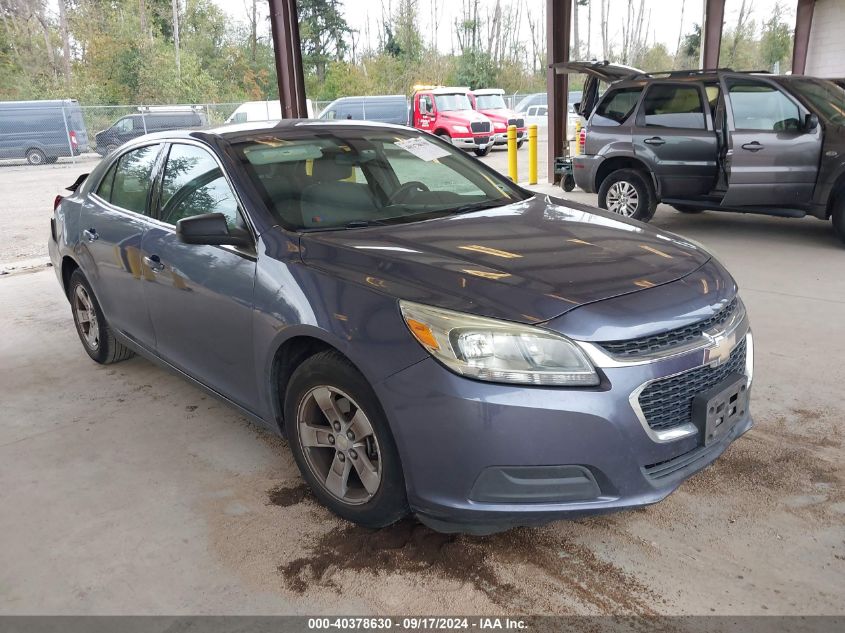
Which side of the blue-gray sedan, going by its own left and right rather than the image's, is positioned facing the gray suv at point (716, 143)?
left

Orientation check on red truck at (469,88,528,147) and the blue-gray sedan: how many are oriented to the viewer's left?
0

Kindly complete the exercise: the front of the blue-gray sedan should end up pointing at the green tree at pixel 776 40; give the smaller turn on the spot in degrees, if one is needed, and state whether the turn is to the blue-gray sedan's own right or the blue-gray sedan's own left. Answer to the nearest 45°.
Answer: approximately 90° to the blue-gray sedan's own left

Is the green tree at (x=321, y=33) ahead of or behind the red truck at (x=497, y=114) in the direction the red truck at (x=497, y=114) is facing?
behind

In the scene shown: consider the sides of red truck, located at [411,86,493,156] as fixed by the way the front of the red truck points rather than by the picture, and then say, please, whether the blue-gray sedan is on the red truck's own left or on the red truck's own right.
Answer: on the red truck's own right

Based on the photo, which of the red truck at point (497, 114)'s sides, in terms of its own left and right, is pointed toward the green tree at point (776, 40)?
left

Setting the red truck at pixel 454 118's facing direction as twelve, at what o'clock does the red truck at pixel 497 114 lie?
the red truck at pixel 497 114 is roughly at 9 o'clock from the red truck at pixel 454 118.

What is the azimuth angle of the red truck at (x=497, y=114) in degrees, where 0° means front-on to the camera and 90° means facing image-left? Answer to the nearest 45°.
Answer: approximately 315°

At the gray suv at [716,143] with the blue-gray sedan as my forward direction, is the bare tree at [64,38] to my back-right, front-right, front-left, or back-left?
back-right

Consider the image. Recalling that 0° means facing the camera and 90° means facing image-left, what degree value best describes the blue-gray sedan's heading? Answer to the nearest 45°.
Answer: approximately 315°

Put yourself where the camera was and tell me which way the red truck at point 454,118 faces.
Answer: facing the viewer and to the right of the viewer
